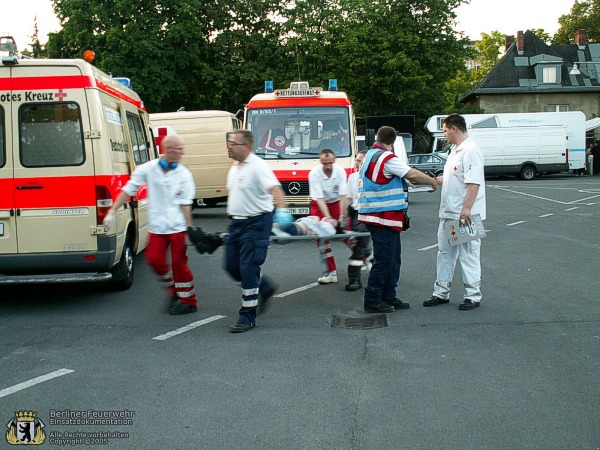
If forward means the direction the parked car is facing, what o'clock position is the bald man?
The bald man is roughly at 9 o'clock from the parked car.

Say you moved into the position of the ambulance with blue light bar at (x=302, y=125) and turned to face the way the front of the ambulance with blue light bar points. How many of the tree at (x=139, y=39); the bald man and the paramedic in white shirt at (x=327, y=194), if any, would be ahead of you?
2

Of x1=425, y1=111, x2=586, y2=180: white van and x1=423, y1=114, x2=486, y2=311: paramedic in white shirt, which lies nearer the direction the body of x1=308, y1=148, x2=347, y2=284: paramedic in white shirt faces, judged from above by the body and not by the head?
the paramedic in white shirt

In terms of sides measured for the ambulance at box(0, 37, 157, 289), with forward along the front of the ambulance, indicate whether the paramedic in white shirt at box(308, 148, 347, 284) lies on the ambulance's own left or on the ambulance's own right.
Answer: on the ambulance's own right

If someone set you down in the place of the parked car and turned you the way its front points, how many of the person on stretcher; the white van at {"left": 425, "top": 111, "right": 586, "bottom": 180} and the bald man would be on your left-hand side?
2

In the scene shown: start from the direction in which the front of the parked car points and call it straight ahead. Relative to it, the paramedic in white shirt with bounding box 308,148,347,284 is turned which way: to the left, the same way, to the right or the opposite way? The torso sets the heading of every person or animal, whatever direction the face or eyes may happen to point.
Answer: to the left

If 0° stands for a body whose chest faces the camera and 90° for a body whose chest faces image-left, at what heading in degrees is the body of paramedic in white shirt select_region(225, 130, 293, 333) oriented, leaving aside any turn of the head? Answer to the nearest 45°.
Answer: approximately 45°

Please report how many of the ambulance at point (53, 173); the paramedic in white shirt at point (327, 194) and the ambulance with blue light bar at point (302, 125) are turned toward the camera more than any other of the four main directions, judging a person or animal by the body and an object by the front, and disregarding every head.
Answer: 2

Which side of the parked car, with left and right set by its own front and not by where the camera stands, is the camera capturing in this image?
left
